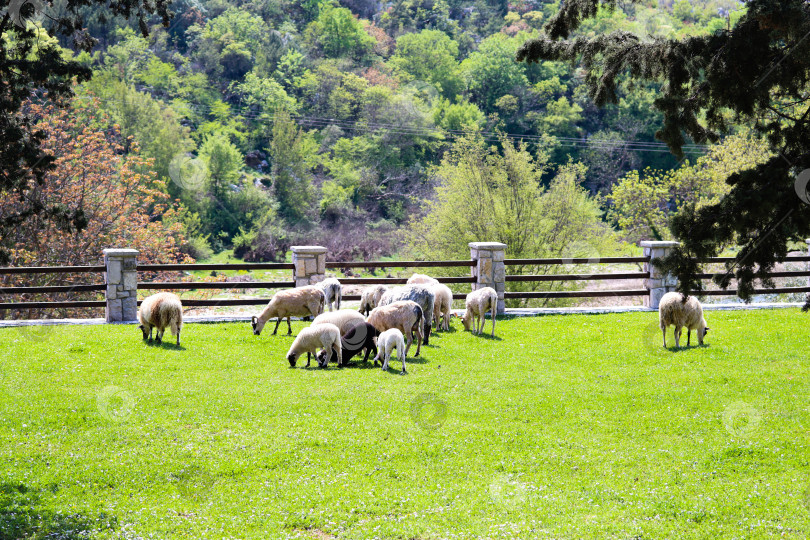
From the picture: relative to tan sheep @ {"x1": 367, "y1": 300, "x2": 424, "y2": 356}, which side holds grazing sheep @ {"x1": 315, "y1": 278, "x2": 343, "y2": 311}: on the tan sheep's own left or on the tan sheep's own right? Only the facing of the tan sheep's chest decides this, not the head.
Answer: on the tan sheep's own right

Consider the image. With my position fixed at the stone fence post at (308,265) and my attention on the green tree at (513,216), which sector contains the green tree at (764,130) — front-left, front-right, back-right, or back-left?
back-right

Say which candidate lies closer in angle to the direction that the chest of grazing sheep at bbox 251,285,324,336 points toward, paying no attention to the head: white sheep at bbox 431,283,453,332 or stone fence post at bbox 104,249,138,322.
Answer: the stone fence post

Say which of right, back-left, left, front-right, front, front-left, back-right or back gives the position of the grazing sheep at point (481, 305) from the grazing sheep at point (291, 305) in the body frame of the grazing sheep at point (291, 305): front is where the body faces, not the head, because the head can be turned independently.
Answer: back

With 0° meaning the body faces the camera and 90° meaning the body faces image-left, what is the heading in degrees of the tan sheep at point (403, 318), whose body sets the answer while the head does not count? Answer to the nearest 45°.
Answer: approximately 90°

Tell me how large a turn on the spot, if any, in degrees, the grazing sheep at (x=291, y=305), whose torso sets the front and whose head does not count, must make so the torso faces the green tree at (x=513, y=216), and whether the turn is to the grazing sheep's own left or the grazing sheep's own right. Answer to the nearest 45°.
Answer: approximately 135° to the grazing sheep's own right

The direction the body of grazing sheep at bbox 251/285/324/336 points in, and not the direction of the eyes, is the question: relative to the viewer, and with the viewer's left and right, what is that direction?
facing to the left of the viewer

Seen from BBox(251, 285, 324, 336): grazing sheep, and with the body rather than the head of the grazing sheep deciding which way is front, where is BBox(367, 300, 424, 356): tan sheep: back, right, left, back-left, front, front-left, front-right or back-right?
back-left
